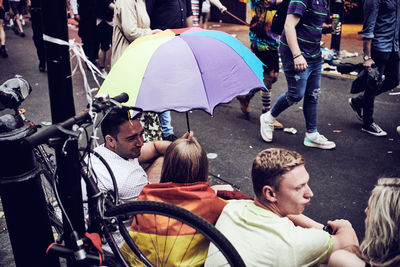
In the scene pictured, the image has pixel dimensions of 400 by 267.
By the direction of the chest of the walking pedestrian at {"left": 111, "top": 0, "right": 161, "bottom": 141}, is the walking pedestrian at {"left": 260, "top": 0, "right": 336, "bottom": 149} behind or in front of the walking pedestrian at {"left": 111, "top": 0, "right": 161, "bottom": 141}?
in front

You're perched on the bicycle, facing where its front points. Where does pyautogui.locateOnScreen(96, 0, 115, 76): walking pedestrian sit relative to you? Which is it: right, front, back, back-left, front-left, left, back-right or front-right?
back-left

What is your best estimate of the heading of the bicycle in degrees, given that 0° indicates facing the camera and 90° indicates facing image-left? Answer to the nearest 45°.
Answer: approximately 315°

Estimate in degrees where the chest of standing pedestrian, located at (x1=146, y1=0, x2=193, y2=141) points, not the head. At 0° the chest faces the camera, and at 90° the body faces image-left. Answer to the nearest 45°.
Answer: approximately 315°

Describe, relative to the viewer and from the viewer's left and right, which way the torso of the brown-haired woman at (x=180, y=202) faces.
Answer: facing away from the viewer

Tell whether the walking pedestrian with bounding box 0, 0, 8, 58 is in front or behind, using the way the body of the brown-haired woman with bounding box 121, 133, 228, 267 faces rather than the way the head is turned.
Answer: in front

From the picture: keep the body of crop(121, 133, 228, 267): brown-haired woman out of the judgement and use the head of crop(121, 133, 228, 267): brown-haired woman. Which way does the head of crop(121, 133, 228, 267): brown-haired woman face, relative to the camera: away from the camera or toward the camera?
away from the camera
